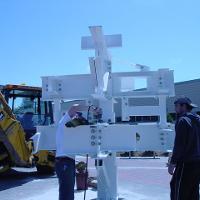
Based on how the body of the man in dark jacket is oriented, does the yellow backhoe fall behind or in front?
in front

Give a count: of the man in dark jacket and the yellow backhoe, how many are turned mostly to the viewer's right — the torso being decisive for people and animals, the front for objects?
0

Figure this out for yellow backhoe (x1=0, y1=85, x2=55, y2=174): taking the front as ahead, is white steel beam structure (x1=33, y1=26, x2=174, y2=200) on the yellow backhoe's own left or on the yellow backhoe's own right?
on the yellow backhoe's own left

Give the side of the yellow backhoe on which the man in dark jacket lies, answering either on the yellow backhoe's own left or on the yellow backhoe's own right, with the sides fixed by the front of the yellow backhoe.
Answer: on the yellow backhoe's own left

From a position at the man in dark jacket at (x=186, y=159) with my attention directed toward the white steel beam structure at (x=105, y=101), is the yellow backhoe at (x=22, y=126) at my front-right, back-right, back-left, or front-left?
front-right

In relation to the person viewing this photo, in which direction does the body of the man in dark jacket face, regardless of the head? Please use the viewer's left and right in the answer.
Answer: facing away from the viewer and to the left of the viewer

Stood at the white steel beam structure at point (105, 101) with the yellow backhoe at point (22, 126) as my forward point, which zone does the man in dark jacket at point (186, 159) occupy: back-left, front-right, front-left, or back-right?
back-right
